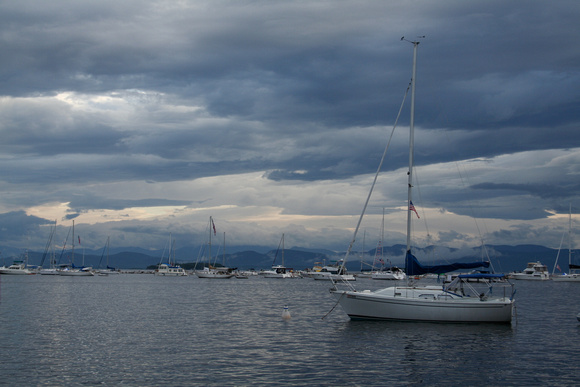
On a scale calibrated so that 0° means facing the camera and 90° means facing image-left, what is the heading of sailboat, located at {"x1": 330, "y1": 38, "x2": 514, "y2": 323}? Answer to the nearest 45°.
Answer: approximately 90°
